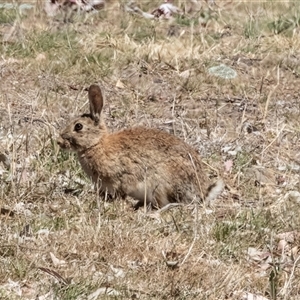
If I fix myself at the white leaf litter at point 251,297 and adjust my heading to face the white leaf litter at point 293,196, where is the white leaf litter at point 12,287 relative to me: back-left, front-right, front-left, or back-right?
back-left

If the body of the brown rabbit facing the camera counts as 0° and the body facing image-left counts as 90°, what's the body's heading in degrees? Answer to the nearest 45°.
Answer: approximately 90°

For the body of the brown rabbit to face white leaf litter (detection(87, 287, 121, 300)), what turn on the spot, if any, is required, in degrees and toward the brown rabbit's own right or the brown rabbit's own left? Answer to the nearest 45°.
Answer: approximately 90° to the brown rabbit's own left

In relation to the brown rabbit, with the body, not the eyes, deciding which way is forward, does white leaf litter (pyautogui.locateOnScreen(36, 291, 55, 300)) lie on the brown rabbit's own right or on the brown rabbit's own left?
on the brown rabbit's own left

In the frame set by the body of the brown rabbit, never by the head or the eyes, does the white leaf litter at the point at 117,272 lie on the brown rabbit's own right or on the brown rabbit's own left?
on the brown rabbit's own left

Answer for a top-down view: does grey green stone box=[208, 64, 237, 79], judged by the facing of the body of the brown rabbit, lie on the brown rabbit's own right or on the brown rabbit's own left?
on the brown rabbit's own right

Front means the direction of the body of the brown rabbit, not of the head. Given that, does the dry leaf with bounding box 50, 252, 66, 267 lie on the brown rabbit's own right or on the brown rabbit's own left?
on the brown rabbit's own left

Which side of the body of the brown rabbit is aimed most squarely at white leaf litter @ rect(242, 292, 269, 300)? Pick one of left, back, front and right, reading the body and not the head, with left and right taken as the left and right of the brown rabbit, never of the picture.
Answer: left
